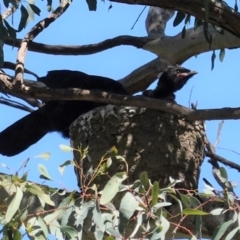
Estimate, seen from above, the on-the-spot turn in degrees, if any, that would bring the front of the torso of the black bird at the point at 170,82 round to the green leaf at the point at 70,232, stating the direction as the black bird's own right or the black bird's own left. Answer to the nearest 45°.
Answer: approximately 90° to the black bird's own right

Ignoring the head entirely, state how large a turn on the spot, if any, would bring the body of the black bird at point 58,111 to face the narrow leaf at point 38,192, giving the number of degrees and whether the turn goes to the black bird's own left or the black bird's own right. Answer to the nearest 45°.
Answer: approximately 90° to the black bird's own right

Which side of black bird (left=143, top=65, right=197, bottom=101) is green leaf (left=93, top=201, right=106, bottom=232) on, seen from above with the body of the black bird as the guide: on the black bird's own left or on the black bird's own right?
on the black bird's own right

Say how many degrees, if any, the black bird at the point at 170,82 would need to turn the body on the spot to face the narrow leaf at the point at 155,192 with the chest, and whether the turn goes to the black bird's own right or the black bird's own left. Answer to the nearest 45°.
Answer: approximately 90° to the black bird's own right

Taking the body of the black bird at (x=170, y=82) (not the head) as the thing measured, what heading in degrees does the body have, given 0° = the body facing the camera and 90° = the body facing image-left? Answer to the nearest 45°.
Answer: approximately 270°

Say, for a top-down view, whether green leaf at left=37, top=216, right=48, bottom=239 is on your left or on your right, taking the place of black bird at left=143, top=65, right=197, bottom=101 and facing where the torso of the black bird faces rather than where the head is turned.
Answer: on your right

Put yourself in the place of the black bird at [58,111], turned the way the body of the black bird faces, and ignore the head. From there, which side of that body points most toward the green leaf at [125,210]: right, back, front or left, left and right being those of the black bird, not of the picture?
right

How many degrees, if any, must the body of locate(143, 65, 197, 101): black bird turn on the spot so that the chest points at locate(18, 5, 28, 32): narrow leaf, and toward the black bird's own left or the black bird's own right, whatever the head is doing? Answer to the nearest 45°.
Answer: approximately 135° to the black bird's own right

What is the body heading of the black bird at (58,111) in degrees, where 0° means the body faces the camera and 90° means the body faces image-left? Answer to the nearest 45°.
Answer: approximately 270°
